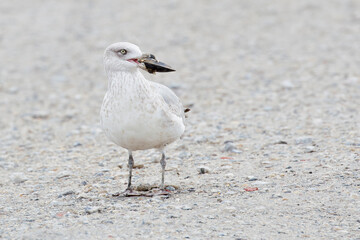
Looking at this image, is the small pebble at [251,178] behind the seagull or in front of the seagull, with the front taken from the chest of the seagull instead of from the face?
behind

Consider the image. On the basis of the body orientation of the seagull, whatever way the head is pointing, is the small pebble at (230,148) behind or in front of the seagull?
behind

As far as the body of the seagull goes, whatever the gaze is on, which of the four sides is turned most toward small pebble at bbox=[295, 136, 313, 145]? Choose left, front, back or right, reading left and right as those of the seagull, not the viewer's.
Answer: back

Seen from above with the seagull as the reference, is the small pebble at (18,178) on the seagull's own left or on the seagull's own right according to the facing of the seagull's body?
on the seagull's own right

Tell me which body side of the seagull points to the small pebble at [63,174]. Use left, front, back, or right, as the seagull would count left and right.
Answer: right
